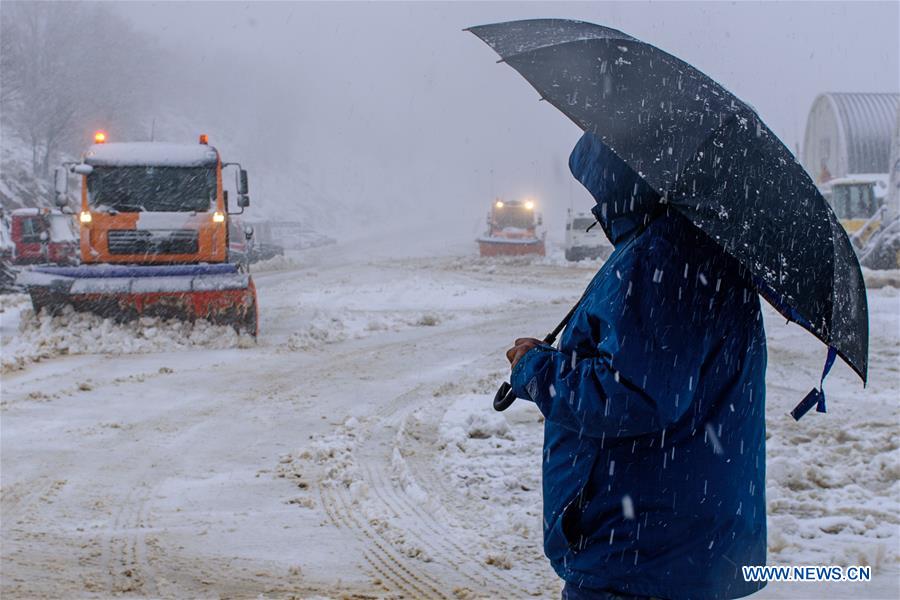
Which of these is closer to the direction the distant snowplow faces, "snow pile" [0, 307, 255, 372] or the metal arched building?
the snow pile

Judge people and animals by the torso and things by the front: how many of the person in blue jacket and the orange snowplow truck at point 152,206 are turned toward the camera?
1

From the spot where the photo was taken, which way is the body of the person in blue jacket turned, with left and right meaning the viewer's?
facing to the left of the viewer

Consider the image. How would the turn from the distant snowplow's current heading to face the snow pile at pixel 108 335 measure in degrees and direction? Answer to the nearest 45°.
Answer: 0° — it already faces it

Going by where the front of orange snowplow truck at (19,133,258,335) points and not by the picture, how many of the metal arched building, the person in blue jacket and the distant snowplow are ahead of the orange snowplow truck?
1

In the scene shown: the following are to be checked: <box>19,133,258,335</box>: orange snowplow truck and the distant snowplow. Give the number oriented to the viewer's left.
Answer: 0

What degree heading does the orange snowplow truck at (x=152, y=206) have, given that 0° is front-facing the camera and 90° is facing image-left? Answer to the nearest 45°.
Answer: approximately 0°

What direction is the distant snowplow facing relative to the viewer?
toward the camera

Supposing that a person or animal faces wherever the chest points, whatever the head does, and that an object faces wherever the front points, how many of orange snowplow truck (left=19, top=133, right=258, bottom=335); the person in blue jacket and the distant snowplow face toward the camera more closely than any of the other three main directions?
2

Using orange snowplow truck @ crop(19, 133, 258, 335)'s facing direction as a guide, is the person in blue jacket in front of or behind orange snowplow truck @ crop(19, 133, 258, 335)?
in front
